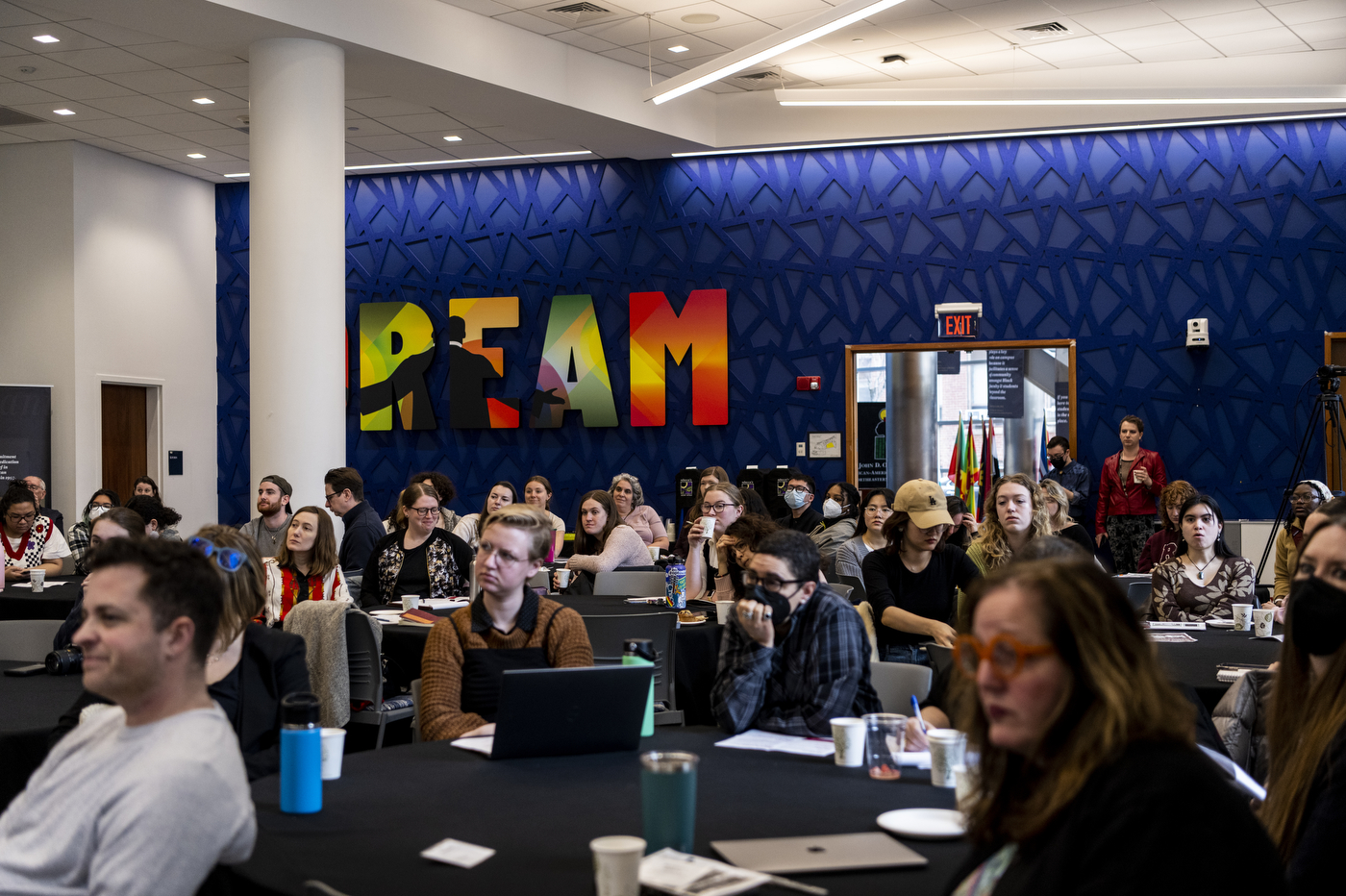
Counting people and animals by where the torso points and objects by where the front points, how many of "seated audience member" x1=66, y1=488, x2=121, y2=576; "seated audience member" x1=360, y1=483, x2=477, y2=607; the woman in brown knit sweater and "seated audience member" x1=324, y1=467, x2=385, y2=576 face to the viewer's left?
1

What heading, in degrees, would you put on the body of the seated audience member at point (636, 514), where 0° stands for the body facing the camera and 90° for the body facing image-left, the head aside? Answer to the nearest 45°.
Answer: approximately 45°

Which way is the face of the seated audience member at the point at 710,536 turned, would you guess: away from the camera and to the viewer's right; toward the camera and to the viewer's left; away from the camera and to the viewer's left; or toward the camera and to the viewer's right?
toward the camera and to the viewer's left

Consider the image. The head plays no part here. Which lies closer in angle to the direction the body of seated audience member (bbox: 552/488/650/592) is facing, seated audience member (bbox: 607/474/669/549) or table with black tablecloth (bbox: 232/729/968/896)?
the table with black tablecloth

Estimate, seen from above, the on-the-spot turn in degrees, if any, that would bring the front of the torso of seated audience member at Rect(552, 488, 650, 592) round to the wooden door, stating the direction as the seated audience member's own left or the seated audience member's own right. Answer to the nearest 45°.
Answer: approximately 90° to the seated audience member's own right

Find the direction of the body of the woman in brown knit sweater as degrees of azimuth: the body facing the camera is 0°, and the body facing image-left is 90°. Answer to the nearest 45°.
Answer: approximately 0°

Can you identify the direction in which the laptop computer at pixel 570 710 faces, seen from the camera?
facing away from the viewer

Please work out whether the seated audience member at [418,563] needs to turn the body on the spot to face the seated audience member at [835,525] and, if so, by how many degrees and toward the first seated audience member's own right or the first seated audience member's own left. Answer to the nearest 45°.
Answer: approximately 90° to the first seated audience member's own left

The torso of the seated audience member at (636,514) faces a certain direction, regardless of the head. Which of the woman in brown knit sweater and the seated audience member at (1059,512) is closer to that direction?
the woman in brown knit sweater
